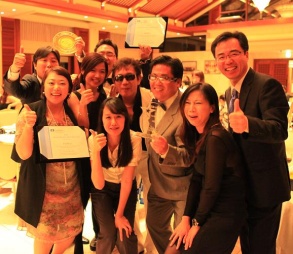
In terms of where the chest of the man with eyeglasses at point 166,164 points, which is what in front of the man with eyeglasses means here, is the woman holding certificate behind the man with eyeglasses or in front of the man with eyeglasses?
in front

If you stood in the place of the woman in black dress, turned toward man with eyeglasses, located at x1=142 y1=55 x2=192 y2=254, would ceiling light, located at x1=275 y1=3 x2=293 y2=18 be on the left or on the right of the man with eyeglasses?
right

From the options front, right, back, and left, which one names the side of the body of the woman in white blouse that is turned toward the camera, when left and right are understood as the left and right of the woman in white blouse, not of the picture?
front

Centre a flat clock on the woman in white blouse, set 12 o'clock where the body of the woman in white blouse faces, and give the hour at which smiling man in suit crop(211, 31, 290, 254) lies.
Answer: The smiling man in suit is roughly at 10 o'clock from the woman in white blouse.

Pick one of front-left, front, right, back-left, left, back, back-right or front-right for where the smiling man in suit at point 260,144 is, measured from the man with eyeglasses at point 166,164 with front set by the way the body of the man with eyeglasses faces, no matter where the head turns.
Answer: left

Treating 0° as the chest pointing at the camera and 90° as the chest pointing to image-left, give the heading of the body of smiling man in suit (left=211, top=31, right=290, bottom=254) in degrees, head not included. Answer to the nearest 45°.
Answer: approximately 45°

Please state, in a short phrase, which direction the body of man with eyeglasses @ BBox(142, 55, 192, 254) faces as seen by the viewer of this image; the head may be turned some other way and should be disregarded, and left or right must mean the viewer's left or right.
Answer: facing the viewer and to the left of the viewer

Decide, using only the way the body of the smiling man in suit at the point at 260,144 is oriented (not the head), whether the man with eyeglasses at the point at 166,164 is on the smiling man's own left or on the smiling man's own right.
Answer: on the smiling man's own right

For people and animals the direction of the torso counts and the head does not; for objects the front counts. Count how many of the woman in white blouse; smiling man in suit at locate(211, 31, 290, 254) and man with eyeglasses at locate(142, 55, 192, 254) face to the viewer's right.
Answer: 0

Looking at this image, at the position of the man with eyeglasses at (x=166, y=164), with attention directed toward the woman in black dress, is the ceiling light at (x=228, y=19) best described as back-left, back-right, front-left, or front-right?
back-left
